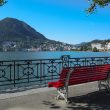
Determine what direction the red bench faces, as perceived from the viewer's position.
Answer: facing away from the viewer and to the left of the viewer
